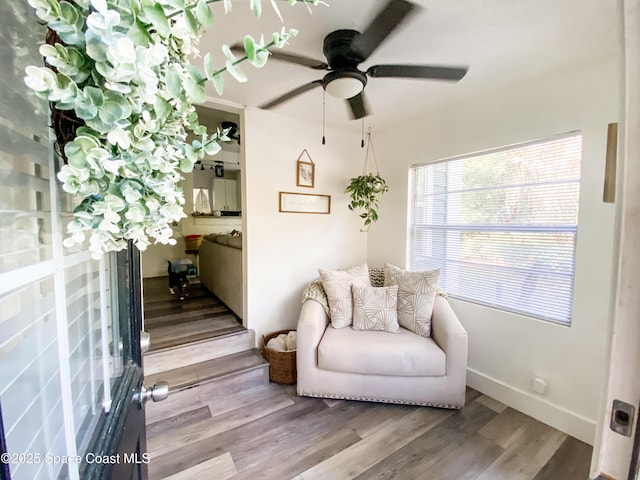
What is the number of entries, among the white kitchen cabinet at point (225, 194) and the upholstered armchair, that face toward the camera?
2

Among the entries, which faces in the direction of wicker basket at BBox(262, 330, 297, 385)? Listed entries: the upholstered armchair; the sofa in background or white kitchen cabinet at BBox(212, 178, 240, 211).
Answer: the white kitchen cabinet

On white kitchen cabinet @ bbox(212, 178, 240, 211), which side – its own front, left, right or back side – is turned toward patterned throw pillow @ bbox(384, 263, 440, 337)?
front

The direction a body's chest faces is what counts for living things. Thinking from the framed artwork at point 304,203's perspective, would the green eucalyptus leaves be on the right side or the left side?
on its right

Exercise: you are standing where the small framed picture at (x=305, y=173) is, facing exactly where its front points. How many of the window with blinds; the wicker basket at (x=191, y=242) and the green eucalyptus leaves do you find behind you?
1

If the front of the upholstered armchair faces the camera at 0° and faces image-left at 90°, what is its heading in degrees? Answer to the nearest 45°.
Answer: approximately 0°

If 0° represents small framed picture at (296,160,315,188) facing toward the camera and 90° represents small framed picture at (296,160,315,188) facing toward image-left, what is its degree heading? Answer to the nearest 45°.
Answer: approximately 315°

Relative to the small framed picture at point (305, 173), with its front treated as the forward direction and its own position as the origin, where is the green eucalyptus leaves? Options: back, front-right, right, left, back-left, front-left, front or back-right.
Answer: front-right

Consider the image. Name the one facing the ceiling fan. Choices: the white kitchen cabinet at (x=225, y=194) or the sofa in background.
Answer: the white kitchen cabinet

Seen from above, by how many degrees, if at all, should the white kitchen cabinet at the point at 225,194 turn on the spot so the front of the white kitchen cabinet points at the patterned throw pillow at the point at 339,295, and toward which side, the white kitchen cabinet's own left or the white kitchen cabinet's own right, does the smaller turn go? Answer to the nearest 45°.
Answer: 0° — it already faces it

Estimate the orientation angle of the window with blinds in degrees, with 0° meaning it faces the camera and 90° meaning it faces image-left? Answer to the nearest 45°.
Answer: approximately 45°

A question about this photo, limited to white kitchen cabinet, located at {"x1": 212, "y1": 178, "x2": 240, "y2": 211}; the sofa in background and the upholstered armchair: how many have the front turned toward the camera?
2
